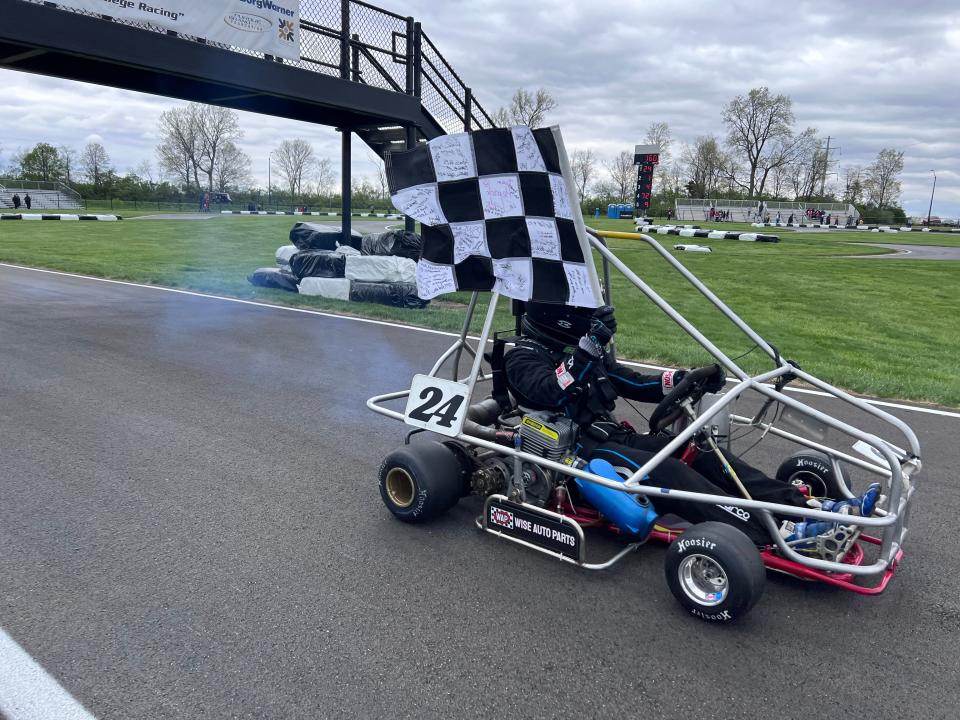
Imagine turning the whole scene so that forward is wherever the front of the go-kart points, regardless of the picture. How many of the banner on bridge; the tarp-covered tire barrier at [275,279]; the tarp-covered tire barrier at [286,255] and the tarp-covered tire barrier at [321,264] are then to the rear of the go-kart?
4

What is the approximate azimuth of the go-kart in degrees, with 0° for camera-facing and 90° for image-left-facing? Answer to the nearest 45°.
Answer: approximately 315°

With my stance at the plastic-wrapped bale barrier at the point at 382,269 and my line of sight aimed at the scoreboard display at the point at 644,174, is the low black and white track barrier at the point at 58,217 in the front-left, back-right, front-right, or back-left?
front-left

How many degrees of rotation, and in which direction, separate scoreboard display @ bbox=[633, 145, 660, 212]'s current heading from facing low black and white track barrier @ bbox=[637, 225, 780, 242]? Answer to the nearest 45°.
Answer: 0° — it already faces it

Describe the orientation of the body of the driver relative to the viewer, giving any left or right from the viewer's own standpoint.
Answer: facing the viewer and to the right of the viewer

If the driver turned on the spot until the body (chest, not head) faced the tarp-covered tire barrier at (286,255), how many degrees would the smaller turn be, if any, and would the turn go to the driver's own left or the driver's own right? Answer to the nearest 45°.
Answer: approximately 180°

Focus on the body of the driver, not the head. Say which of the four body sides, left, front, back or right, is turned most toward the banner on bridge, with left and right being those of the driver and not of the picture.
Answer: back

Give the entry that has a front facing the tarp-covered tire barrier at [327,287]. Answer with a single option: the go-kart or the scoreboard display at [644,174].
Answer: the scoreboard display

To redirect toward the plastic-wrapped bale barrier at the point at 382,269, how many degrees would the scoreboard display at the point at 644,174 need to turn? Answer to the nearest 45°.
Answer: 0° — it already faces it

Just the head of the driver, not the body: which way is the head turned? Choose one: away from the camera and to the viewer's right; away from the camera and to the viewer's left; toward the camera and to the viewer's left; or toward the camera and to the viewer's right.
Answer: toward the camera and to the viewer's right

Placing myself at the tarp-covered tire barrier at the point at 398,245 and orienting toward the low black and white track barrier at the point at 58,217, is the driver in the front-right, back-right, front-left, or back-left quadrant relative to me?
back-left

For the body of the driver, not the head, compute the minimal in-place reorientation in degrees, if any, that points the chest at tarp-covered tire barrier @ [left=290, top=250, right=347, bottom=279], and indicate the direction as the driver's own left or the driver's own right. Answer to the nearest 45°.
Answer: approximately 180°

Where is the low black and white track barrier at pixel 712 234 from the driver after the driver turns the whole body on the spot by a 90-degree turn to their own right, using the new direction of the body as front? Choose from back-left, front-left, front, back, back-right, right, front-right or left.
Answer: back-right

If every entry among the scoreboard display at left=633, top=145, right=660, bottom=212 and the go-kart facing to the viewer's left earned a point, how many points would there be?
0

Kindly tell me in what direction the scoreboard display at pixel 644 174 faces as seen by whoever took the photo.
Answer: facing the viewer

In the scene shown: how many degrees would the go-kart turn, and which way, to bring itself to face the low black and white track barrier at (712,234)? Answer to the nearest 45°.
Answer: approximately 135° to its left

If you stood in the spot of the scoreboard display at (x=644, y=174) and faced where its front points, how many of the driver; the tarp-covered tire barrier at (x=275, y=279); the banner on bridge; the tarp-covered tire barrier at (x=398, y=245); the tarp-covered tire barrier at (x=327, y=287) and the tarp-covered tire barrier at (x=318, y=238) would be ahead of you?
6
